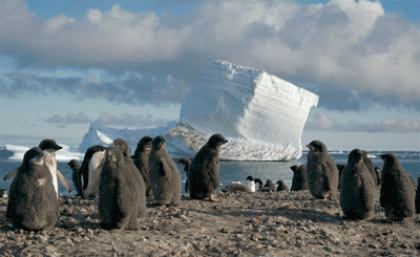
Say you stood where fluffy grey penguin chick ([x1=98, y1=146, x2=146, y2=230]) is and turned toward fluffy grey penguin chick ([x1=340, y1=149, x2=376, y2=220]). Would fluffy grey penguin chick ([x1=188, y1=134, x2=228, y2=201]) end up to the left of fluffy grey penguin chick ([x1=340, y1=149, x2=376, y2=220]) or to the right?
left

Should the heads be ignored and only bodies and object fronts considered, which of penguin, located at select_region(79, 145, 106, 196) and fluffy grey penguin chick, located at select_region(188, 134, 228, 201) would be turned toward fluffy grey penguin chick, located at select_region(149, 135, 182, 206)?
the penguin

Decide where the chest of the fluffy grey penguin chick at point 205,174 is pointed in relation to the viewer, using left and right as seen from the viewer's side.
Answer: facing to the right of the viewer

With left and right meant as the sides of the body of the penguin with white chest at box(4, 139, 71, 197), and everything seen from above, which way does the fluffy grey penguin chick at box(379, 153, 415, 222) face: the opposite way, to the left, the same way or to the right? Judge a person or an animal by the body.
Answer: the opposite way

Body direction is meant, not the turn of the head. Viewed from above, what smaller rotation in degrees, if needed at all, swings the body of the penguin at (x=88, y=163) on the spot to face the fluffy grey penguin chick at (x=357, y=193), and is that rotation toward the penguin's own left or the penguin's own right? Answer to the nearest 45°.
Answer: approximately 45° to the penguin's own left

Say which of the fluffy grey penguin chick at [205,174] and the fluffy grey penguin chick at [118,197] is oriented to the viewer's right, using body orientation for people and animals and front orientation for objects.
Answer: the fluffy grey penguin chick at [205,174]
